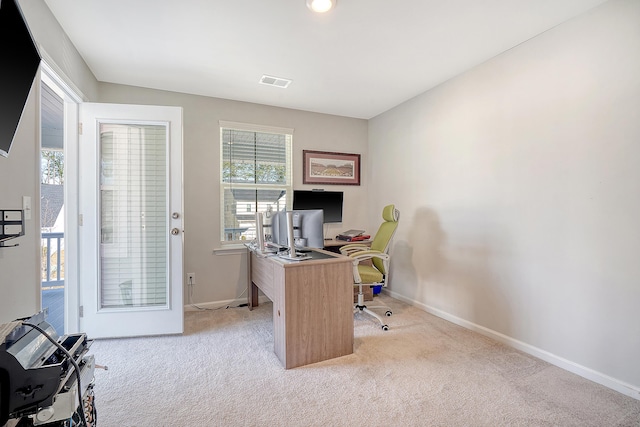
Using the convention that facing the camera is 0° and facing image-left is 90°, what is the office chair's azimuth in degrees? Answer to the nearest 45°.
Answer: approximately 90°

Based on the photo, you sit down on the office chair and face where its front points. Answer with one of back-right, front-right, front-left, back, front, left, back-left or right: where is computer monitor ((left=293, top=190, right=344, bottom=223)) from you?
front-right

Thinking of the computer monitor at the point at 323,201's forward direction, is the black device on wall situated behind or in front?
in front

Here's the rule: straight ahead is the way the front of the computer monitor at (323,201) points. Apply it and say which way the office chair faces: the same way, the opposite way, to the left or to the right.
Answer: to the right

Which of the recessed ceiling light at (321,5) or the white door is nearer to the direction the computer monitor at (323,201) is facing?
the recessed ceiling light

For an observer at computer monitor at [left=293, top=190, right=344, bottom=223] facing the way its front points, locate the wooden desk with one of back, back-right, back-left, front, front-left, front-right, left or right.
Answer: front

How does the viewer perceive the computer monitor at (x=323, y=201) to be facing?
facing the viewer

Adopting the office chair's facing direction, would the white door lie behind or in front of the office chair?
in front

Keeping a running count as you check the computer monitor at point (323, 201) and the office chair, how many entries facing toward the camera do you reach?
1
